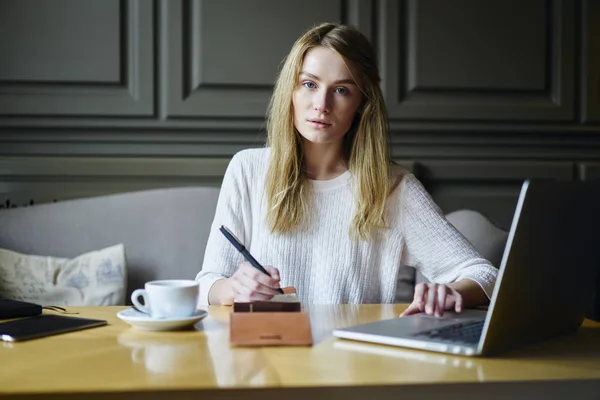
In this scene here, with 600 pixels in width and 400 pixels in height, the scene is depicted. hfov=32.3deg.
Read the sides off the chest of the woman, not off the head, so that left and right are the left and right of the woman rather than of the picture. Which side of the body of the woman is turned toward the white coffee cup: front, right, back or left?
front

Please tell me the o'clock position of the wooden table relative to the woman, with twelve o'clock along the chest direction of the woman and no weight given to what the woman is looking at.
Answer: The wooden table is roughly at 12 o'clock from the woman.

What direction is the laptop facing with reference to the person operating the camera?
facing away from the viewer and to the left of the viewer

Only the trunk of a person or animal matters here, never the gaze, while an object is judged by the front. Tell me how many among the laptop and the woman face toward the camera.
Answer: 1

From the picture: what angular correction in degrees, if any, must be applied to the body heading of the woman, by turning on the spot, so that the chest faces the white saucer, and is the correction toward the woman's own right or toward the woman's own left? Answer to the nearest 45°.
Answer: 0° — they already face it

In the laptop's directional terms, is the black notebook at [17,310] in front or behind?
in front

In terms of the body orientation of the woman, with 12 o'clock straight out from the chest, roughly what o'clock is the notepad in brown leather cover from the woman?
The notepad in brown leather cover is roughly at 12 o'clock from the woman.

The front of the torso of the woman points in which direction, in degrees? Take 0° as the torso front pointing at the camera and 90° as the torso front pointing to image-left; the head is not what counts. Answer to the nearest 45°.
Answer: approximately 0°
